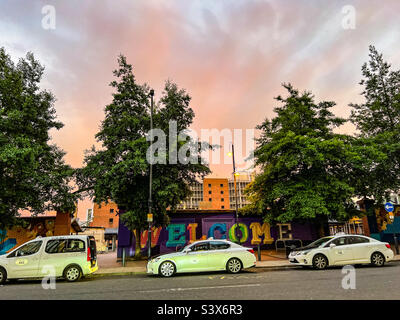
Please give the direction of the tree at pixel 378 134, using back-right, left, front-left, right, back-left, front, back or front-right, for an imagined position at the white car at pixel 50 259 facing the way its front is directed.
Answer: back

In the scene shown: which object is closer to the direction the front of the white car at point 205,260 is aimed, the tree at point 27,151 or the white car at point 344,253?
the tree

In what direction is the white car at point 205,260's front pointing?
to the viewer's left

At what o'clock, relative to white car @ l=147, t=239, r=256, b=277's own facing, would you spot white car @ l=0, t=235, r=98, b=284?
white car @ l=0, t=235, r=98, b=284 is roughly at 12 o'clock from white car @ l=147, t=239, r=256, b=277.

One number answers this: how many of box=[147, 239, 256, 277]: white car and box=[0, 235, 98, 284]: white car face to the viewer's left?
2

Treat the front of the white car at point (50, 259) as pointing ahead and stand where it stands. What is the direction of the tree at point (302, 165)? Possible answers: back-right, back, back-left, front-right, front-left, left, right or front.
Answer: back

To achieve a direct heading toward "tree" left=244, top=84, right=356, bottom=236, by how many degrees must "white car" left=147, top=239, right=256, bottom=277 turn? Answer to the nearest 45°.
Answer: approximately 135° to its right

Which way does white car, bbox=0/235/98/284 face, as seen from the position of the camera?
facing to the left of the viewer

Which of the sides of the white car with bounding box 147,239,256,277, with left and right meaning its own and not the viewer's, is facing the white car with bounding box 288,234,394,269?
back

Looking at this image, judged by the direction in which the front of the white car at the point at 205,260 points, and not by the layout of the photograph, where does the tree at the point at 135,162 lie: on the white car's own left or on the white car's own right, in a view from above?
on the white car's own right

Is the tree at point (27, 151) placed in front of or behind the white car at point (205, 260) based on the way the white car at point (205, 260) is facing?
in front
